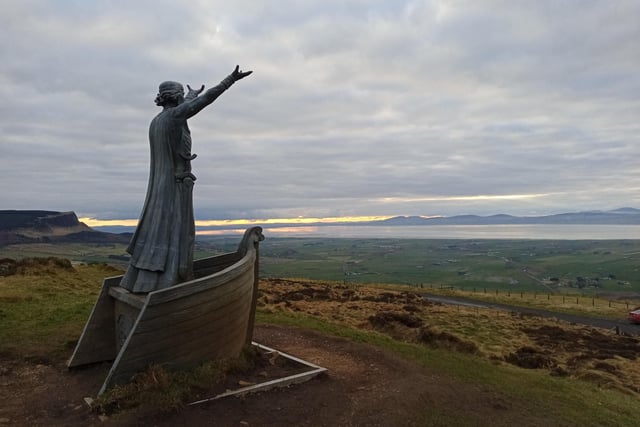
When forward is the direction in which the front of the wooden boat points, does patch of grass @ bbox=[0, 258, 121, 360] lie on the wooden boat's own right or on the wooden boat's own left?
on the wooden boat's own left

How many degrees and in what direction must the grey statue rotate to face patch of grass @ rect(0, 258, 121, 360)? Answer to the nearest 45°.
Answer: approximately 90° to its left

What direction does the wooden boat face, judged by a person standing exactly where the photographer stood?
facing away from the viewer and to the right of the viewer

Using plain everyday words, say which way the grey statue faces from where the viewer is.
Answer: facing away from the viewer and to the right of the viewer
